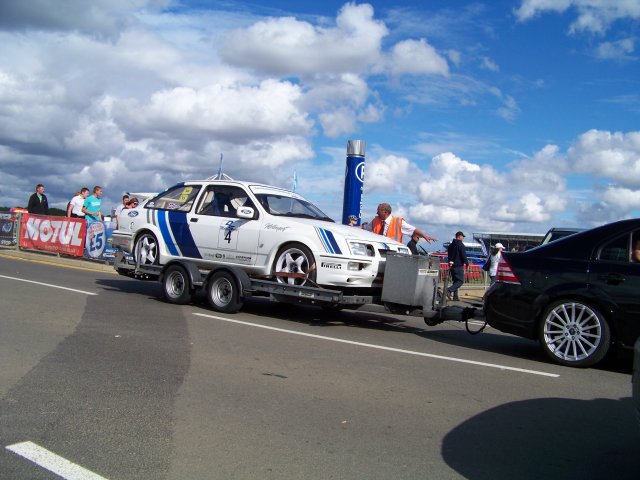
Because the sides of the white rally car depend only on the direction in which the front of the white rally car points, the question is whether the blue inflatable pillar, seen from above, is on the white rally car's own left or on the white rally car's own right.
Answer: on the white rally car's own left

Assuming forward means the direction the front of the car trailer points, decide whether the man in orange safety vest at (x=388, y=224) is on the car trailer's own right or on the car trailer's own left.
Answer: on the car trailer's own left

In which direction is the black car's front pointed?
to the viewer's right

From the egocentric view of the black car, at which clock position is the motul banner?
The motul banner is roughly at 7 o'clock from the black car.

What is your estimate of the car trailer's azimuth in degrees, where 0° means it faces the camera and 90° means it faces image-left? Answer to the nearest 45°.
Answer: approximately 315°

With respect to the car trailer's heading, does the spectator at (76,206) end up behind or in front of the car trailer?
behind

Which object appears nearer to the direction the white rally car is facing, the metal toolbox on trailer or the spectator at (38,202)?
the metal toolbox on trailer

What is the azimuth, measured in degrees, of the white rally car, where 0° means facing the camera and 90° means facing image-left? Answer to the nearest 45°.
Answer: approximately 315°
